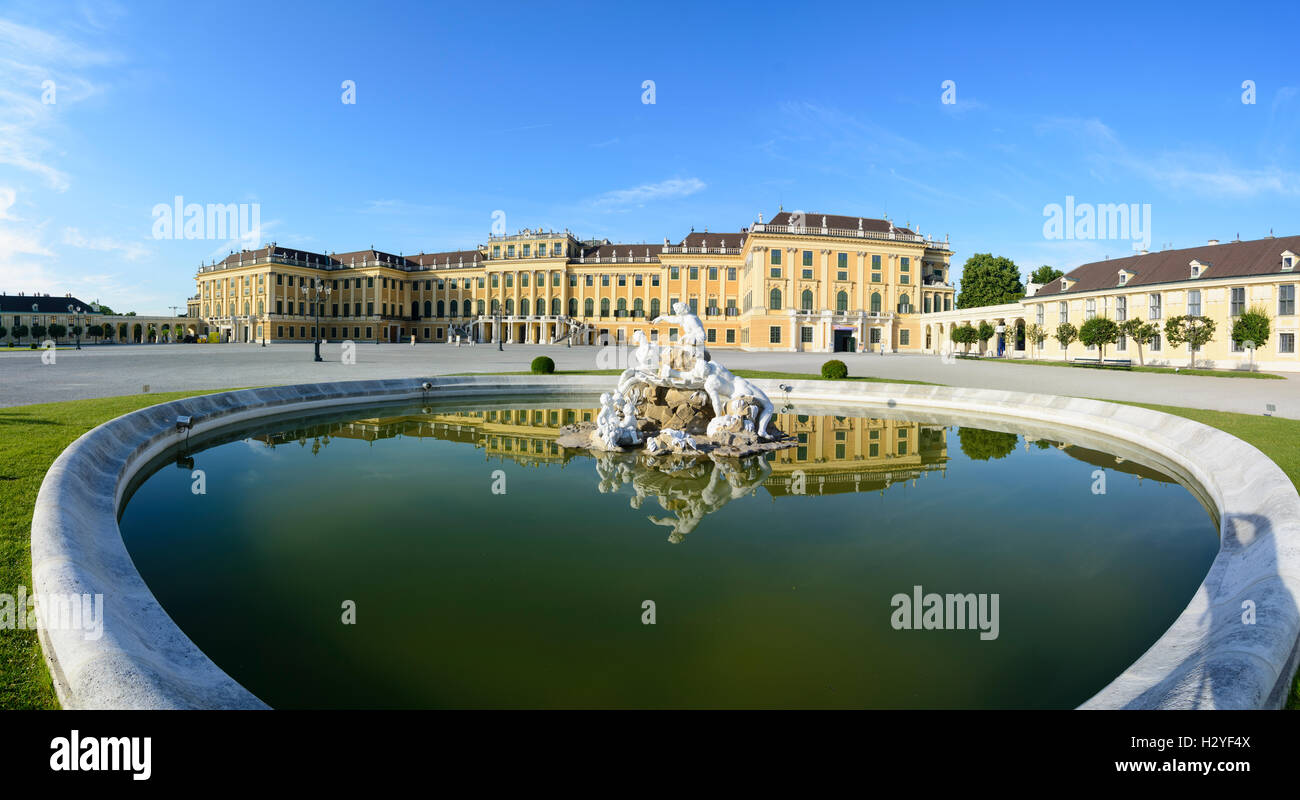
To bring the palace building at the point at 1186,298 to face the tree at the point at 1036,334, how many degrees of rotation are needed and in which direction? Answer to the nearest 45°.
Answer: approximately 90° to its right

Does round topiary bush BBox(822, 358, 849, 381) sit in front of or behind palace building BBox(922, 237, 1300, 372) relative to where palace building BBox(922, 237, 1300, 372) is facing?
in front

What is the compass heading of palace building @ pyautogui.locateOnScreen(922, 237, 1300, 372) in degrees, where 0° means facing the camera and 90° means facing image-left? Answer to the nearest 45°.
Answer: approximately 45°

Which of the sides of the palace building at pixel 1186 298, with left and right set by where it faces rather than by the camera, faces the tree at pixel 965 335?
right

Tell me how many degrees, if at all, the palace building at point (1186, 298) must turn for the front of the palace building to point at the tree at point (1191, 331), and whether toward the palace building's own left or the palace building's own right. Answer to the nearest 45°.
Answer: approximately 45° to the palace building's own left

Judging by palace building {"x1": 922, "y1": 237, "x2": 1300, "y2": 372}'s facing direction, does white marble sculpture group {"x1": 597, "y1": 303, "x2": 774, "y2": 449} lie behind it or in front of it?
in front
